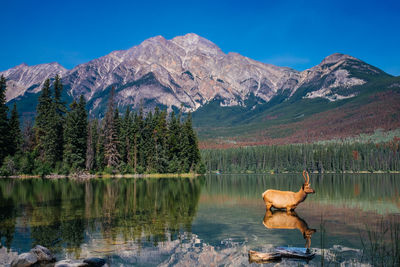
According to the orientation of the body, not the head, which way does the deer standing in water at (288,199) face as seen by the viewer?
to the viewer's right

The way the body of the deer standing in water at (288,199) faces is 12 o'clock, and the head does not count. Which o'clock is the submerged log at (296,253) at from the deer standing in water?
The submerged log is roughly at 3 o'clock from the deer standing in water.

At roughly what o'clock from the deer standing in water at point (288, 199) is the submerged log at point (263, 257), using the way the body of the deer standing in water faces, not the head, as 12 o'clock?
The submerged log is roughly at 3 o'clock from the deer standing in water.

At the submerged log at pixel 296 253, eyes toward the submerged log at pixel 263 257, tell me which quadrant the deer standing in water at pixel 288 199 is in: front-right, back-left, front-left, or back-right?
back-right

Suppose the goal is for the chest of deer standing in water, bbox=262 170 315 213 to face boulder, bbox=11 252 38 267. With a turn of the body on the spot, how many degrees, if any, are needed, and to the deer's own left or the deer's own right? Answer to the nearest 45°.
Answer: approximately 135° to the deer's own right

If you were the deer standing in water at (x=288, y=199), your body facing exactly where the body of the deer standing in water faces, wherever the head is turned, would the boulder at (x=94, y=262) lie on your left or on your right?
on your right

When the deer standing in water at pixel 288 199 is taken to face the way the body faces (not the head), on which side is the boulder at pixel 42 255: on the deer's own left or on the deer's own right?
on the deer's own right

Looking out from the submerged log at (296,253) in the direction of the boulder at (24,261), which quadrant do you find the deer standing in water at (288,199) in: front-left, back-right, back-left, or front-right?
back-right
